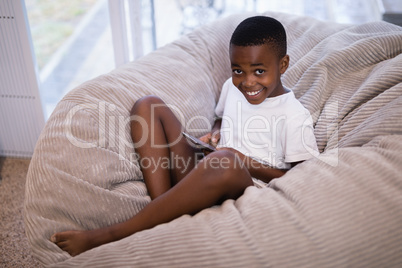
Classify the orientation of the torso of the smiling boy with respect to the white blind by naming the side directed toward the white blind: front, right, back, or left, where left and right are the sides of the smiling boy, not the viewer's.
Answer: right

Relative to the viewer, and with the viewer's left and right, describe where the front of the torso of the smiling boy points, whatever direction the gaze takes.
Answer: facing the viewer and to the left of the viewer
